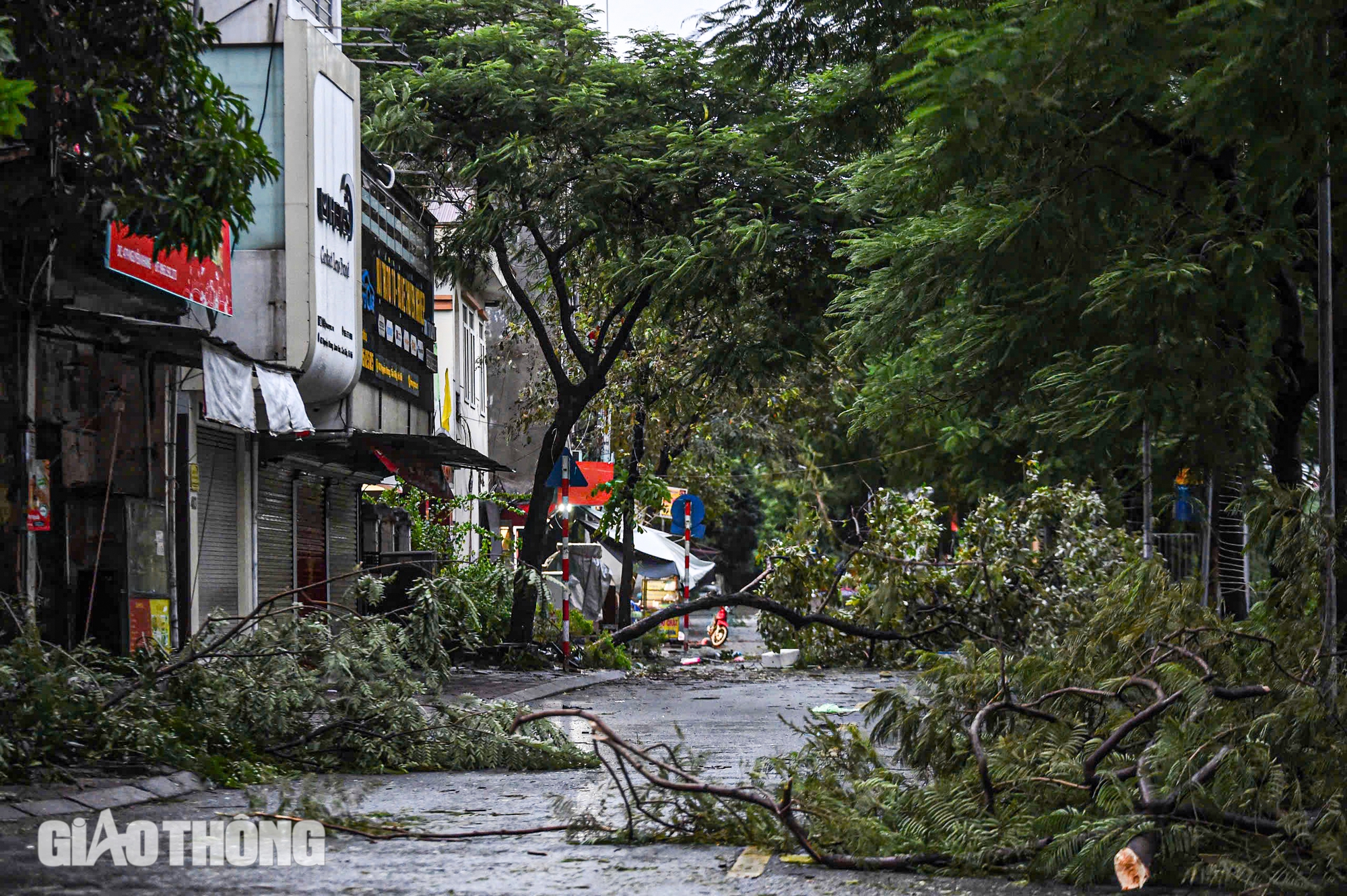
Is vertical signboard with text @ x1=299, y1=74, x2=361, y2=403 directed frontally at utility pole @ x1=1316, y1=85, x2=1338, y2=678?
no

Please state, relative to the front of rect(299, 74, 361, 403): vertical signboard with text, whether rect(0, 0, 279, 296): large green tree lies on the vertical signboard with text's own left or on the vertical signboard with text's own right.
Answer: on the vertical signboard with text's own right

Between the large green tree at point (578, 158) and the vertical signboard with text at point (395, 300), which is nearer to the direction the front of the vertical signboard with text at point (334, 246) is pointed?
the large green tree

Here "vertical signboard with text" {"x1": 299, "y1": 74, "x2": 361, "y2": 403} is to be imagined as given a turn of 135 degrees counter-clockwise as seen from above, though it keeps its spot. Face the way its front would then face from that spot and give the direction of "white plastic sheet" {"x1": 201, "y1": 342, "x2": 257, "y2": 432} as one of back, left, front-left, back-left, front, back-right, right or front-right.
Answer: back-left

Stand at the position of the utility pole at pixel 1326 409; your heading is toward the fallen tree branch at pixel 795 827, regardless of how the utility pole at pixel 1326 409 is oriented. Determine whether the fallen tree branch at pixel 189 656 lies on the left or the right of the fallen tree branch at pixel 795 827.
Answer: right

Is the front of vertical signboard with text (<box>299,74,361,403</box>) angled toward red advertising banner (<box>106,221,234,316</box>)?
no

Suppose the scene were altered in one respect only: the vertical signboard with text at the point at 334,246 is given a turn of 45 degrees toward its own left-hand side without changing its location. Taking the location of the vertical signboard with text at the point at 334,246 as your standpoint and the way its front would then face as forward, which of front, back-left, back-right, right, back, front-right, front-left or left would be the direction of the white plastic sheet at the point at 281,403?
back-right
